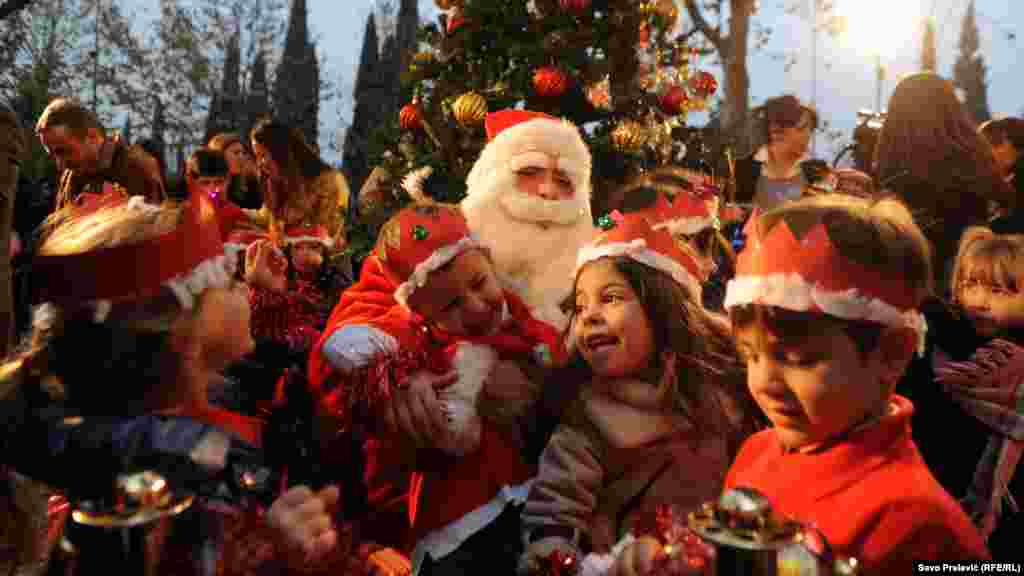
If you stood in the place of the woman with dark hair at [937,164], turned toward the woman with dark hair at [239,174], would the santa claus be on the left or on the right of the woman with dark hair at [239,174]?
left

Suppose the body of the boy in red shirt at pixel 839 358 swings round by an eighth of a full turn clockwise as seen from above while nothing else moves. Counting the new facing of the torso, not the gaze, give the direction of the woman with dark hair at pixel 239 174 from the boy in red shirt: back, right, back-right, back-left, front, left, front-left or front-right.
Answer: front-right

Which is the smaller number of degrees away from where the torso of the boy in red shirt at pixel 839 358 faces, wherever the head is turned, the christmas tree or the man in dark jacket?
the man in dark jacket

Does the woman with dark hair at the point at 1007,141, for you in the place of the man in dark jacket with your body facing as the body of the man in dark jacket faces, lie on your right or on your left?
on your left

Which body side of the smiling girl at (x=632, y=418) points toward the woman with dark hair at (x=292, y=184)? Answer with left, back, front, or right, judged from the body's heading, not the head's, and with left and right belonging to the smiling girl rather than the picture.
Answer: right

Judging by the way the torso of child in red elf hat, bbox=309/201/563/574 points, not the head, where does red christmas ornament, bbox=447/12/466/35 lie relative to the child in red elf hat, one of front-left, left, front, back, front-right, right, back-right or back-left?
back-left

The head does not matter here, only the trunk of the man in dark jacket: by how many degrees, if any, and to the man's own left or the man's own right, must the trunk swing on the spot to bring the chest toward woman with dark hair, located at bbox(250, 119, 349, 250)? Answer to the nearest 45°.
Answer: approximately 90° to the man's own left

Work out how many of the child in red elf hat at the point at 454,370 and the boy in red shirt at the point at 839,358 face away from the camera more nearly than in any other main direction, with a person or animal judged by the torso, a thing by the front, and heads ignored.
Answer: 0

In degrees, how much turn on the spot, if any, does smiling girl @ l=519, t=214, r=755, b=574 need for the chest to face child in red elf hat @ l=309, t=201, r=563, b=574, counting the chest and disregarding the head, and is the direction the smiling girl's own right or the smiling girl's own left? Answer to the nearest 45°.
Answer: approximately 90° to the smiling girl's own right

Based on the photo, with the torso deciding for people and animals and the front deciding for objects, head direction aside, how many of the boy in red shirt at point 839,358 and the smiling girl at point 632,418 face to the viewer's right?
0
